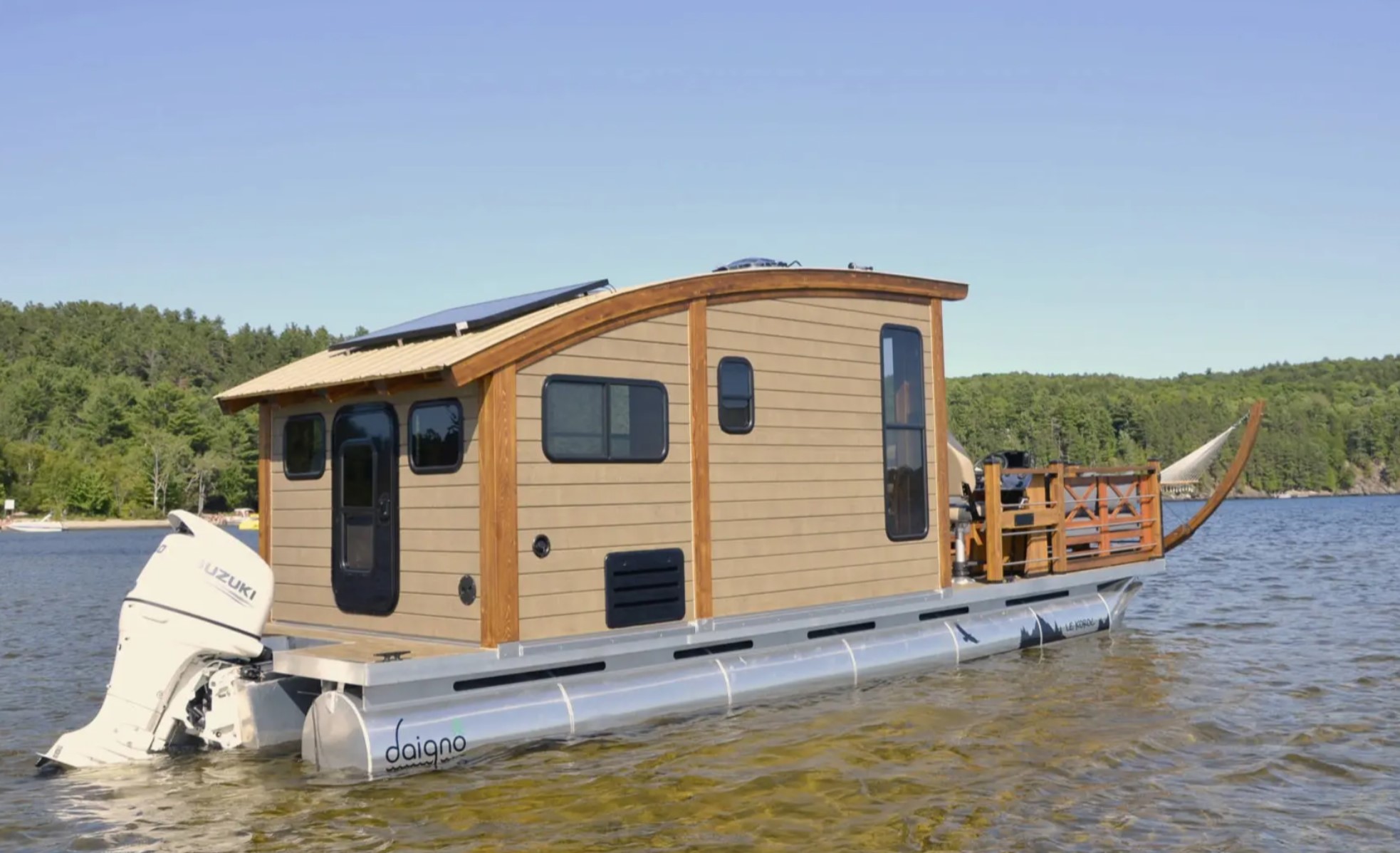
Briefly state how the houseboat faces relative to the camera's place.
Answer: facing away from the viewer and to the right of the viewer
